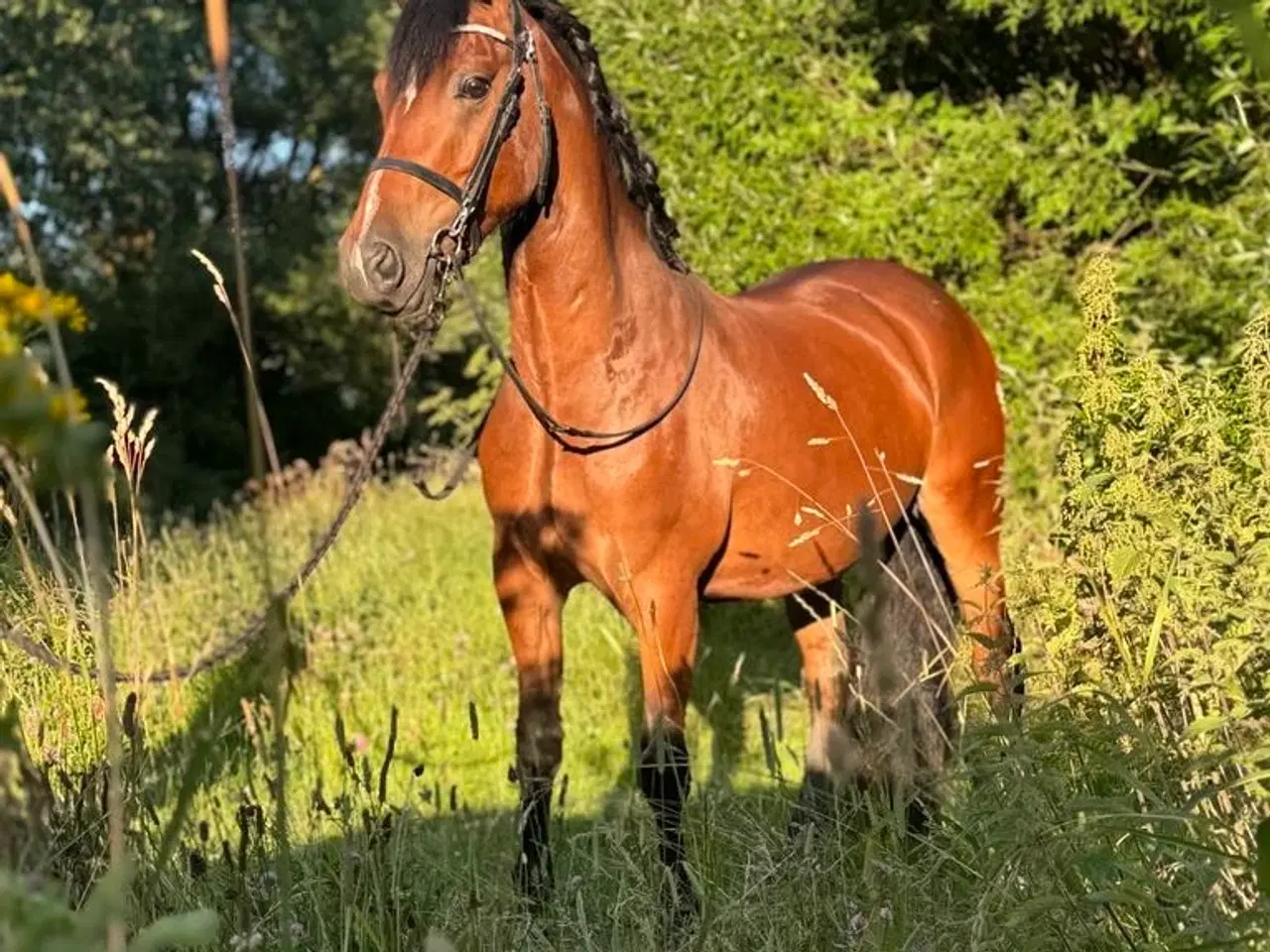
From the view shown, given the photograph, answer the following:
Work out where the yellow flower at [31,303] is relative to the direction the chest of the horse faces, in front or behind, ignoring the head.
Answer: in front

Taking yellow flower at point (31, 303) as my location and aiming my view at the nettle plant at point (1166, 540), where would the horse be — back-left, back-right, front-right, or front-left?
front-left

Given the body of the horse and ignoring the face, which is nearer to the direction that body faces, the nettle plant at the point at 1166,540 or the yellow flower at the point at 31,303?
the yellow flower

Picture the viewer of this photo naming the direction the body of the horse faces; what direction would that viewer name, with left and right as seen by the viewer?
facing the viewer and to the left of the viewer

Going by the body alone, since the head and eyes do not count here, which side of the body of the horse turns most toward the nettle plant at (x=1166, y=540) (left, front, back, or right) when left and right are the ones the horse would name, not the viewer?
left
